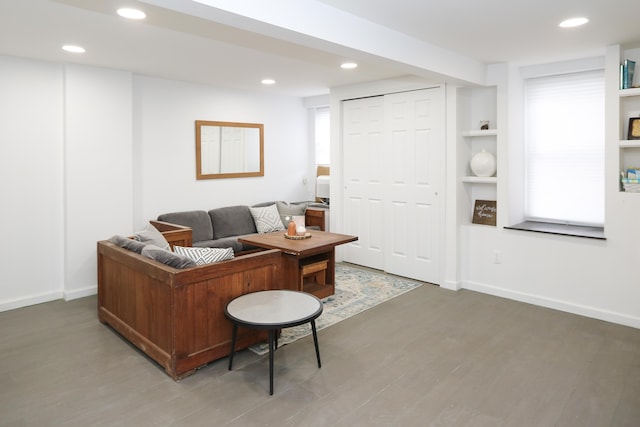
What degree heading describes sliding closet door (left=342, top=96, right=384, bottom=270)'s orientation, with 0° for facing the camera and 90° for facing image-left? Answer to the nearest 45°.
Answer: approximately 45°

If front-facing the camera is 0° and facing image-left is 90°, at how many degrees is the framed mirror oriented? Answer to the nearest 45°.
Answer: approximately 315°

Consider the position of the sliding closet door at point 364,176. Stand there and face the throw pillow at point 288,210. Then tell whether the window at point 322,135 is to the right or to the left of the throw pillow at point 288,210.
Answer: right

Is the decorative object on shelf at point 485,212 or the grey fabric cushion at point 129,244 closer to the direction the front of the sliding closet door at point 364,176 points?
the grey fabric cushion

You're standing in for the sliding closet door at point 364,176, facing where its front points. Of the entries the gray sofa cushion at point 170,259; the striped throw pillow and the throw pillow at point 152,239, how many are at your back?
0

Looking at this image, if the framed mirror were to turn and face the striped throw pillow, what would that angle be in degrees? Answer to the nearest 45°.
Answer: approximately 45° to its right

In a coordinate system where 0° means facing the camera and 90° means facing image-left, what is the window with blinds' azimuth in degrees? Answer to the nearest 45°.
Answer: approximately 45°

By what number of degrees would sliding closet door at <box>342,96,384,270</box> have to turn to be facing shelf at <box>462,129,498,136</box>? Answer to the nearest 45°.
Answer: approximately 90° to its left

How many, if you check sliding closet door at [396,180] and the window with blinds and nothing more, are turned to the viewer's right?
0

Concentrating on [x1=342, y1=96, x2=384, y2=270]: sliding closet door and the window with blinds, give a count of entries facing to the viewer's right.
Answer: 0

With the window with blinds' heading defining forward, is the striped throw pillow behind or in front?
in front
